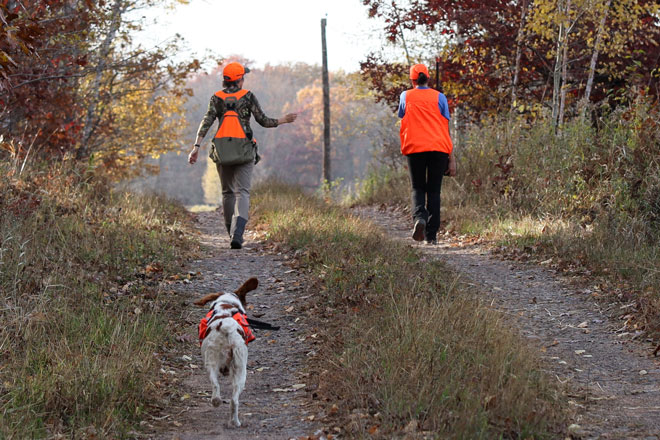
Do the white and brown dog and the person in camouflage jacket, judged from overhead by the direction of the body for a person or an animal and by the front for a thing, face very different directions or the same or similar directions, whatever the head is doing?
same or similar directions

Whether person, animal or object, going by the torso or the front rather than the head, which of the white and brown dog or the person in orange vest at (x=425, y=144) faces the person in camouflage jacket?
the white and brown dog

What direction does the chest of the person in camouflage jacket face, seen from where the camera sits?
away from the camera

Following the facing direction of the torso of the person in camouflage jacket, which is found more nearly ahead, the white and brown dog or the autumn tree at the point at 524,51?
the autumn tree

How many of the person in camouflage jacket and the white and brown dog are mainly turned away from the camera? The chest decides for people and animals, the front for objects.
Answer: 2

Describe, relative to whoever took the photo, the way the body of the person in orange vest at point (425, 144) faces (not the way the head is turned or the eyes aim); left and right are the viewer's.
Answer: facing away from the viewer

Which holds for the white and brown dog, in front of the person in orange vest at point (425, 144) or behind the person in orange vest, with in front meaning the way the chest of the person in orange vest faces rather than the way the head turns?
behind

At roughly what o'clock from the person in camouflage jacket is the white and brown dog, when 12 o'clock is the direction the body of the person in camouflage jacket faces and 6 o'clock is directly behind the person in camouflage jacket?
The white and brown dog is roughly at 6 o'clock from the person in camouflage jacket.

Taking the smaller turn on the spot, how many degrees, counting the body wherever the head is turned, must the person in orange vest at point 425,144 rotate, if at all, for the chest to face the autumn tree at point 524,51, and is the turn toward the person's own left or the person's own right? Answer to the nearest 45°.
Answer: approximately 45° to the person's own right

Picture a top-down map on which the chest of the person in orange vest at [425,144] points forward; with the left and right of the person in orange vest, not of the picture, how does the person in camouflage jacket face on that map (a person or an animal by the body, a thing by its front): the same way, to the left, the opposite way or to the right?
the same way

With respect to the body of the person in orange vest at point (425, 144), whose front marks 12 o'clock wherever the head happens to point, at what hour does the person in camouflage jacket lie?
The person in camouflage jacket is roughly at 8 o'clock from the person in orange vest.

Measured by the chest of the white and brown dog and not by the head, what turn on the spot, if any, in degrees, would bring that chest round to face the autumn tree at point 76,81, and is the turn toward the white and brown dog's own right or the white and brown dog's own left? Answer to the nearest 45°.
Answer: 0° — it already faces it

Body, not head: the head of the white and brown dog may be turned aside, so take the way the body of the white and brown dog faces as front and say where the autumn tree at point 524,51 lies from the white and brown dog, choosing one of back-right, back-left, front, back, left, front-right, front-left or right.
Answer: front-right

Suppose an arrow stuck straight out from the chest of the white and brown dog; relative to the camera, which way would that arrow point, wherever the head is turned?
away from the camera
